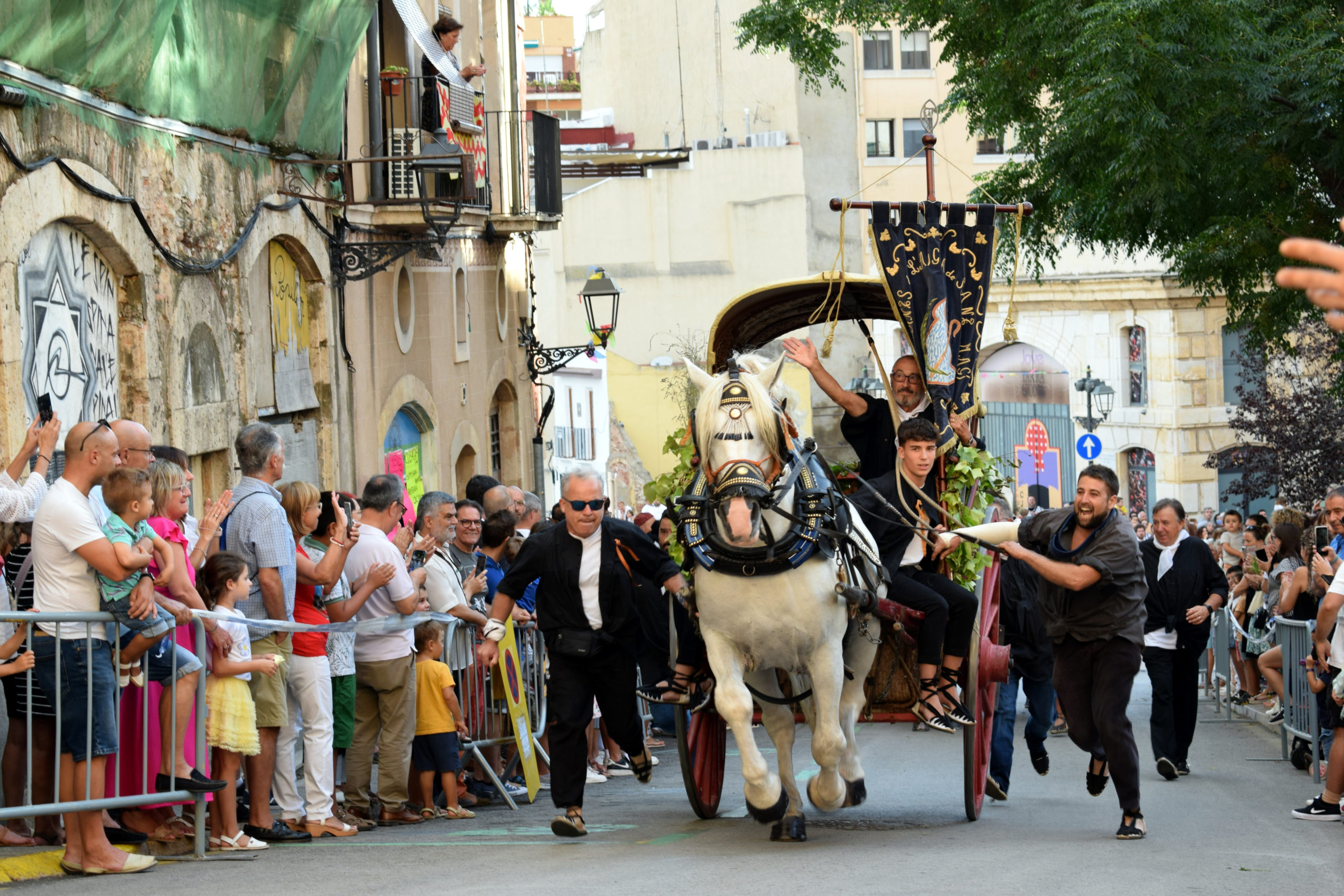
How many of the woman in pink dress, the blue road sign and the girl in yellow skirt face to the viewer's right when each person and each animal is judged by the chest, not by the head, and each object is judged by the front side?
2

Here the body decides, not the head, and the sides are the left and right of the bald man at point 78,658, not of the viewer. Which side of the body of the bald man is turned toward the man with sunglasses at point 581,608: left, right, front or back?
front

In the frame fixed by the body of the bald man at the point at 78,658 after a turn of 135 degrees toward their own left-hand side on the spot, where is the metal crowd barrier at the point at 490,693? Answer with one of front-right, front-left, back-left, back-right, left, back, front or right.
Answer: right

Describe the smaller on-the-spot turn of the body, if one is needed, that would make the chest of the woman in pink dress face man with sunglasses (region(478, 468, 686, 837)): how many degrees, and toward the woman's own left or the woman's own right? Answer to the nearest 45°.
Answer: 0° — they already face them

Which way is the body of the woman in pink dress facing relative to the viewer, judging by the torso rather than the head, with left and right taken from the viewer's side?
facing to the right of the viewer

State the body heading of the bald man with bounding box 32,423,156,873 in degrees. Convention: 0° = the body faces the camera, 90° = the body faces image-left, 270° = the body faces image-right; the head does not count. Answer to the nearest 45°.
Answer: approximately 270°

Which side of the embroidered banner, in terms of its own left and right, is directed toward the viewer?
front

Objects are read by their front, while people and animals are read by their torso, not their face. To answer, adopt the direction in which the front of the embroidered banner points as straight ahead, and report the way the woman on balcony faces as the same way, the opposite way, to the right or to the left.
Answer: to the left

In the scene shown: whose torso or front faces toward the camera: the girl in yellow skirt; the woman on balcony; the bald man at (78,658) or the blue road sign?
the blue road sign

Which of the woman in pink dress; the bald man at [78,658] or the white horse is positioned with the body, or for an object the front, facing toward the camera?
the white horse

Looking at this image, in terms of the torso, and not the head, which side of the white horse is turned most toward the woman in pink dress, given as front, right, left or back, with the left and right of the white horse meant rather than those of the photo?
right

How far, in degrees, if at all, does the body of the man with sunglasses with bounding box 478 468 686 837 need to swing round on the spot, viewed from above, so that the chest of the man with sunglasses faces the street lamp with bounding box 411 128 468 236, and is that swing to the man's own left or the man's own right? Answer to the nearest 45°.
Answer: approximately 180°

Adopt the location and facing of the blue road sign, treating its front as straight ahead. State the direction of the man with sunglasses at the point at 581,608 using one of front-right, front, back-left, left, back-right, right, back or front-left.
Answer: front

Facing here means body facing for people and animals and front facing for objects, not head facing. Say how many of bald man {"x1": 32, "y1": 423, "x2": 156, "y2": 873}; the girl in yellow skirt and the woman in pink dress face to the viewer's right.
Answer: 3

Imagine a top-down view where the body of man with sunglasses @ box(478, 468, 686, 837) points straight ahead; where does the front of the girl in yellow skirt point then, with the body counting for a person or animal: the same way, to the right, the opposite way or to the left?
to the left

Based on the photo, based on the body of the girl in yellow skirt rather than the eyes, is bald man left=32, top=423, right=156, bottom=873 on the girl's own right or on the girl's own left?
on the girl's own right

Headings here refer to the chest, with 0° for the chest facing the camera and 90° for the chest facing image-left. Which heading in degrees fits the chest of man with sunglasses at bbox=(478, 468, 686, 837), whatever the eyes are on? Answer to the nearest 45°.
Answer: approximately 0°

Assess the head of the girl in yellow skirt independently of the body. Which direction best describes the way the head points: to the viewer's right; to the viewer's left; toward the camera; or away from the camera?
to the viewer's right

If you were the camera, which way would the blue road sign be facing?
facing the viewer
